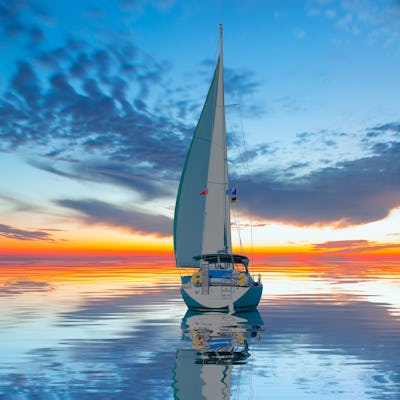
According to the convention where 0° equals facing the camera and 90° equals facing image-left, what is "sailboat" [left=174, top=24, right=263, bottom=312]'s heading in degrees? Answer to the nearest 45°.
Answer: approximately 180°
